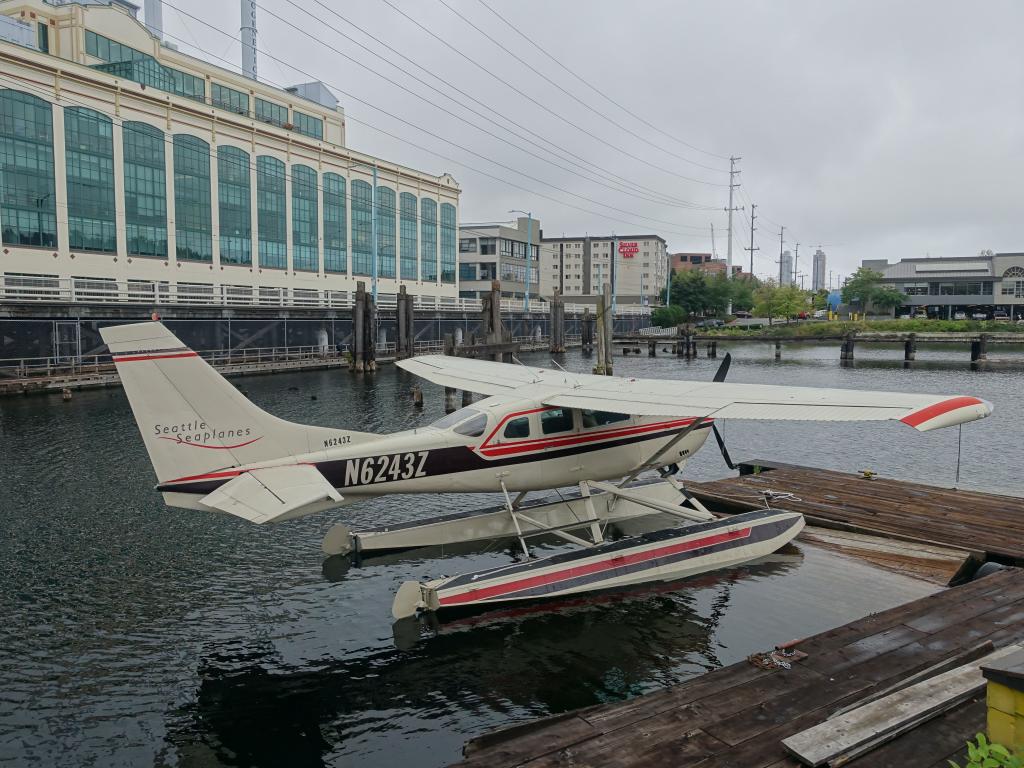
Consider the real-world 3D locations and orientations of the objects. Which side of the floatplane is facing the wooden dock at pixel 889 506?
front

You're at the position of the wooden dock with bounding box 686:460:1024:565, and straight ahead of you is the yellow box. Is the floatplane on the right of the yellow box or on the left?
right

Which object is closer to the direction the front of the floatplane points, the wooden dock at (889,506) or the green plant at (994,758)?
the wooden dock

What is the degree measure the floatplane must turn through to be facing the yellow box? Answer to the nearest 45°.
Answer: approximately 90° to its right

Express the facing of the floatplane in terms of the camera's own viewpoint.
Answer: facing away from the viewer and to the right of the viewer

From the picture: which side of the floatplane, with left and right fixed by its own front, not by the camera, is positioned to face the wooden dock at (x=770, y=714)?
right

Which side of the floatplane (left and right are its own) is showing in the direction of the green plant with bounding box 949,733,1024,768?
right
